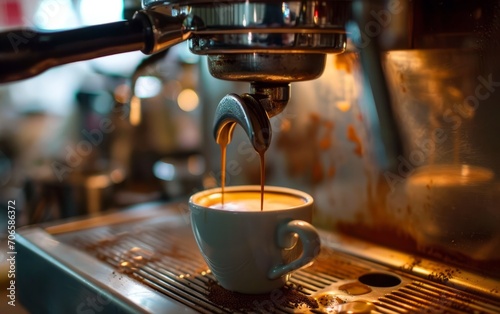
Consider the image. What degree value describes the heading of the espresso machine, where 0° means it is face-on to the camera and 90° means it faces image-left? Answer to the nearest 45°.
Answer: approximately 45°
